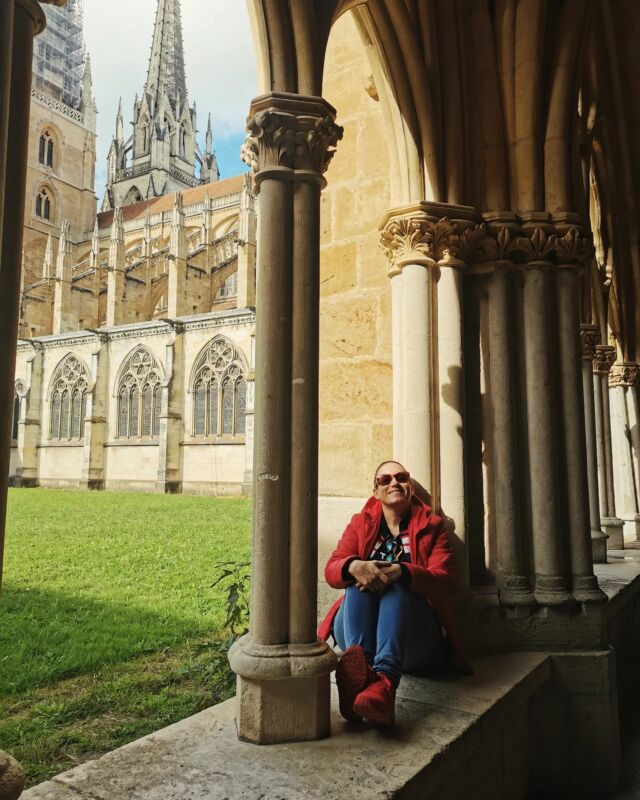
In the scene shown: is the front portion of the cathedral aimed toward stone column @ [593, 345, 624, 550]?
no

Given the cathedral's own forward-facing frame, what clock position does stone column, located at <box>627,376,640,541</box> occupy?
The stone column is roughly at 7 o'clock from the cathedral.

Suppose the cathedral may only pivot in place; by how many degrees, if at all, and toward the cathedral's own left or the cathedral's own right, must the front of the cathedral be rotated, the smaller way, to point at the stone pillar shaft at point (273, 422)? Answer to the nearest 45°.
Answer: approximately 135° to the cathedral's own left

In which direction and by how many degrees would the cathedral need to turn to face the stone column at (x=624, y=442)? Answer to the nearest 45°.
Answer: approximately 135° to its left

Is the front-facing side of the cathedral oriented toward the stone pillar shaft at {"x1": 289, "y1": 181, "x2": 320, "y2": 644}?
no

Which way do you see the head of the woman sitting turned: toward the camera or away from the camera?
toward the camera

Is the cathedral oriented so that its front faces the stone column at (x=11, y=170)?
no

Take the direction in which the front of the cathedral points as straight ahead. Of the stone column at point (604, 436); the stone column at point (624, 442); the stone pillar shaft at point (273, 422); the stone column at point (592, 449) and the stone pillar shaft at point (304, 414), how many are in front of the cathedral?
0
